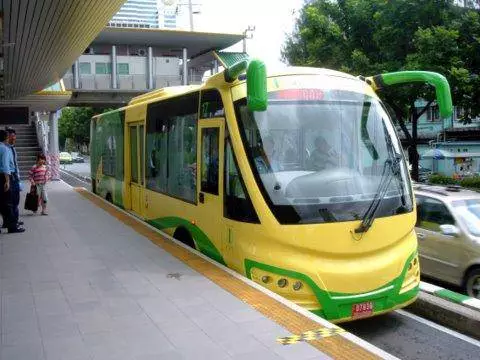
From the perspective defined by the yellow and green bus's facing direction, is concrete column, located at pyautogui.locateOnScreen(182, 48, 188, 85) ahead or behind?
behind

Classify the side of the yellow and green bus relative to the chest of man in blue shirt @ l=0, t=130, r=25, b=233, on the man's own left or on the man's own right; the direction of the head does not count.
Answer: on the man's own left

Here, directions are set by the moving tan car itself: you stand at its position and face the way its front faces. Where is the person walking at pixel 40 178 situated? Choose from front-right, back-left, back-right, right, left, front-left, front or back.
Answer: back-right

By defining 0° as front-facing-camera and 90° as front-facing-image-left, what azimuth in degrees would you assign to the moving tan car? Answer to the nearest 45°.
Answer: approximately 315°

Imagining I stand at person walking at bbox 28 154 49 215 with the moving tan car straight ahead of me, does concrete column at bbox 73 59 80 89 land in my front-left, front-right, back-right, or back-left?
back-left

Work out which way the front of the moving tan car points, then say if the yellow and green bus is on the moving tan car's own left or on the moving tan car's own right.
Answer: on the moving tan car's own right

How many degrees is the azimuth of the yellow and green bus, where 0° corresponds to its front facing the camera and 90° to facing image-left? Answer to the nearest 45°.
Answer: approximately 315°

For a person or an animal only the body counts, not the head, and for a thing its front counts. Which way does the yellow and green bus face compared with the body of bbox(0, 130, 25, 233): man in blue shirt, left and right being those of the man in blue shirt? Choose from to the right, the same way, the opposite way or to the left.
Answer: to the right

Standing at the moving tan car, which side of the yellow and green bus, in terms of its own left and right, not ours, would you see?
left

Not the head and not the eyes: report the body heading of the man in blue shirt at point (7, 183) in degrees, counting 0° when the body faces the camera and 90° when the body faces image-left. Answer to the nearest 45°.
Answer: approximately 270°

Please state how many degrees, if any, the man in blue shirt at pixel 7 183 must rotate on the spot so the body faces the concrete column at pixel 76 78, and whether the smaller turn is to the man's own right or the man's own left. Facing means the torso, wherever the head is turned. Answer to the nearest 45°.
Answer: approximately 90° to the man's own left

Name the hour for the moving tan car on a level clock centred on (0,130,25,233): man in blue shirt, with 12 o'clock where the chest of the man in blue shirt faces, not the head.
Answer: The moving tan car is roughly at 1 o'clock from the man in blue shirt.
